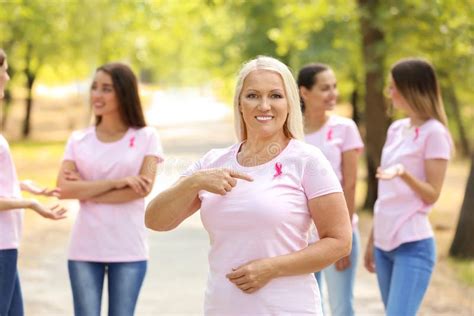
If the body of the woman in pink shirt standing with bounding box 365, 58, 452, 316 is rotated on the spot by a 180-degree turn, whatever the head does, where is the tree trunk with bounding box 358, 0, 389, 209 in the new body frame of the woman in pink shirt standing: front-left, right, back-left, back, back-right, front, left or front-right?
front-left

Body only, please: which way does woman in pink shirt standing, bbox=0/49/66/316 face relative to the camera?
to the viewer's right

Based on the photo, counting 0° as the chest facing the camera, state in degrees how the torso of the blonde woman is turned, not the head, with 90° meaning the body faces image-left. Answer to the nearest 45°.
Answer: approximately 0°

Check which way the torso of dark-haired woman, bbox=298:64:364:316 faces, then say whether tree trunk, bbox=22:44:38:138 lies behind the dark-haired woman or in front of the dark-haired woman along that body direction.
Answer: behind

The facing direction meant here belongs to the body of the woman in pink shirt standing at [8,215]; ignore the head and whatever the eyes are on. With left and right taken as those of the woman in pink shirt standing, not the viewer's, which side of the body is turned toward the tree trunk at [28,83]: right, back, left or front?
left

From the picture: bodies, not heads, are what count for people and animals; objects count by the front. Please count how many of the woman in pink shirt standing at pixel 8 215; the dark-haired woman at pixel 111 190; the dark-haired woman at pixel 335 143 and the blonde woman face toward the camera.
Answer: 3

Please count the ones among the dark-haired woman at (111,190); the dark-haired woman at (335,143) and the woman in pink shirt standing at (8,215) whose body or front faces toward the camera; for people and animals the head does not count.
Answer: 2

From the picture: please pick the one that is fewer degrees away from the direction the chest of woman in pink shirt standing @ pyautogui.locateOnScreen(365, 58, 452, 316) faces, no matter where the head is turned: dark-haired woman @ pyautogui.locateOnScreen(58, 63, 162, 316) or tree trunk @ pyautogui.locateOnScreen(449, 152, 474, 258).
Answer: the dark-haired woman

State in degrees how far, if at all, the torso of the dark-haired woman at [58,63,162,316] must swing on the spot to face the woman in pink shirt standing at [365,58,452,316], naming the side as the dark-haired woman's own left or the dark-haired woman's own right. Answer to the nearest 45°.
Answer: approximately 90° to the dark-haired woman's own left

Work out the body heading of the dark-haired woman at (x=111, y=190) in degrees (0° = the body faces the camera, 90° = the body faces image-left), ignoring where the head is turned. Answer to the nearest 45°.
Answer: approximately 0°

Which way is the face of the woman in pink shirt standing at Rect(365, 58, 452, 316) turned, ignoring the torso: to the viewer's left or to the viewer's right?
to the viewer's left

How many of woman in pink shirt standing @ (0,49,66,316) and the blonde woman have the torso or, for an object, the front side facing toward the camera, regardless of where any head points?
1
